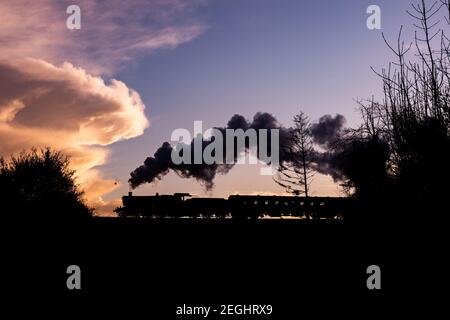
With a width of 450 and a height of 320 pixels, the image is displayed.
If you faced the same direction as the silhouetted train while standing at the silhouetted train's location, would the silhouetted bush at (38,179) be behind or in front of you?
in front

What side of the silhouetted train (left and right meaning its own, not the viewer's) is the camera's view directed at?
left
